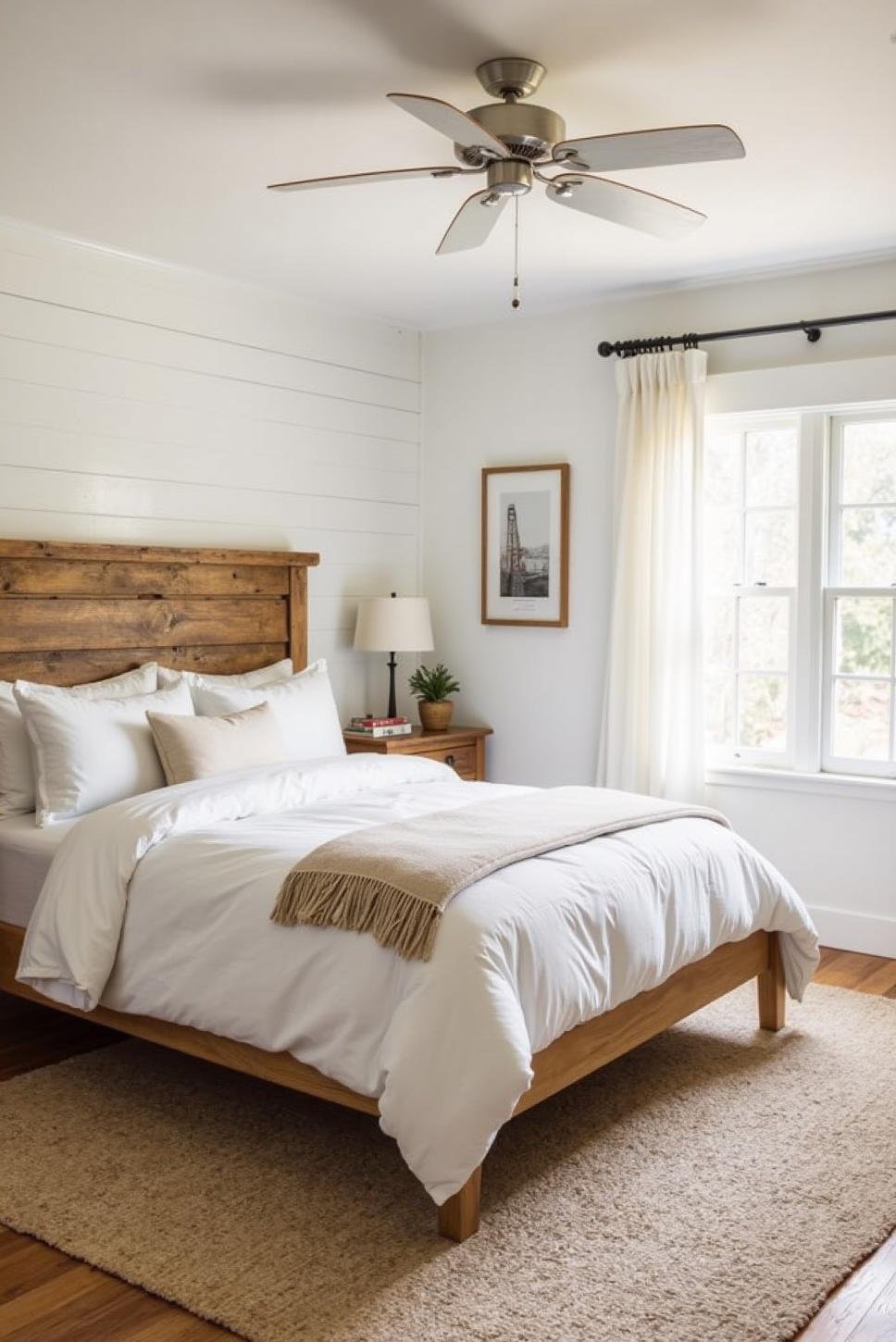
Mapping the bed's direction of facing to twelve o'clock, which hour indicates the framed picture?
The framed picture is roughly at 9 o'clock from the bed.

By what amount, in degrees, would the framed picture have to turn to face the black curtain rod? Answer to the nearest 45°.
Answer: approximately 90° to its left

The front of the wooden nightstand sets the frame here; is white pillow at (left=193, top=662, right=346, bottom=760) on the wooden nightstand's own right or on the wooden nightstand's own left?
on the wooden nightstand's own right

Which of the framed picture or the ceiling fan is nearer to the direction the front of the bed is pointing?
the ceiling fan

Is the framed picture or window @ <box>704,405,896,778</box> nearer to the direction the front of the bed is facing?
the window

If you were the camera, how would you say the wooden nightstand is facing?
facing the viewer and to the right of the viewer

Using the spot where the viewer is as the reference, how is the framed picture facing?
facing the viewer and to the left of the viewer

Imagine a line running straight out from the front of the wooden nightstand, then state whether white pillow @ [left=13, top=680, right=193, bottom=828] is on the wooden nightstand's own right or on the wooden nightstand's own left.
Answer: on the wooden nightstand's own right

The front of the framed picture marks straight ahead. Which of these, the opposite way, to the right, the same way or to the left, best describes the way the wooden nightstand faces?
to the left

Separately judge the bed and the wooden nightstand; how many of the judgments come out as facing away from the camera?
0

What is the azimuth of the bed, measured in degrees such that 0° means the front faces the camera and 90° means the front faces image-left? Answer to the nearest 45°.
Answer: approximately 315°

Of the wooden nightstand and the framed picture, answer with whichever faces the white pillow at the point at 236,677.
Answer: the framed picture
